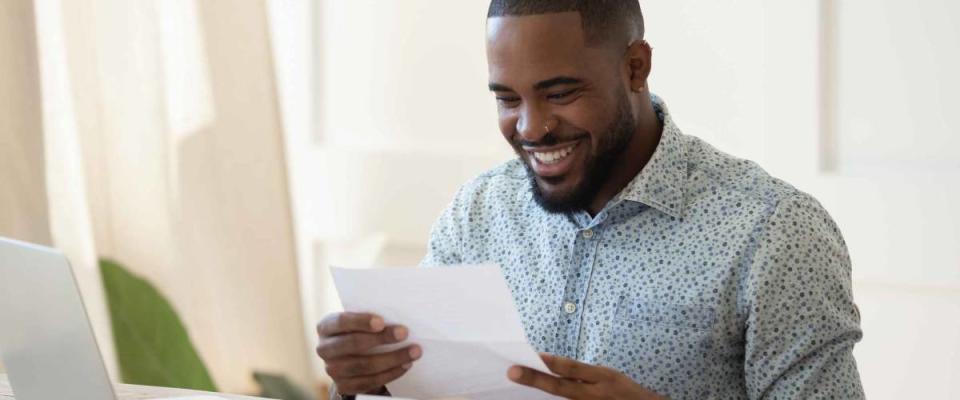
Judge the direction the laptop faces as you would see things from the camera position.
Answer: facing away from the viewer and to the right of the viewer

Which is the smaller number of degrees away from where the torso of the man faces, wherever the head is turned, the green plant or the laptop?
the laptop

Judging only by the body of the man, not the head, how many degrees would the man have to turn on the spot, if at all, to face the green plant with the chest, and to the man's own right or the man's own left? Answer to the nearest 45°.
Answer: approximately 90° to the man's own right

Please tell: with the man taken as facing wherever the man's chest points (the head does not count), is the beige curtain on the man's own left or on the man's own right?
on the man's own right

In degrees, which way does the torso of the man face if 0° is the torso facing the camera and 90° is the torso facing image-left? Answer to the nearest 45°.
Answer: approximately 45°
